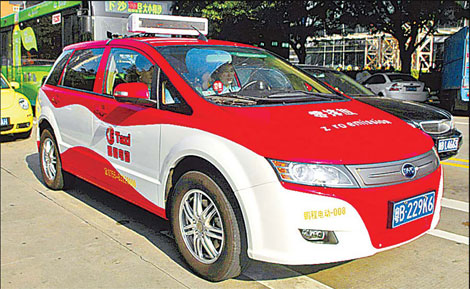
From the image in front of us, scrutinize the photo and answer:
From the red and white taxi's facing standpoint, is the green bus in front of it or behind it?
behind

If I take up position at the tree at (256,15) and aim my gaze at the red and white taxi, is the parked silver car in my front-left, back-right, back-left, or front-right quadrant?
front-left

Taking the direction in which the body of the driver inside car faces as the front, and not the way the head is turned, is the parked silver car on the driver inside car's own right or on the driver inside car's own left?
on the driver inside car's own left

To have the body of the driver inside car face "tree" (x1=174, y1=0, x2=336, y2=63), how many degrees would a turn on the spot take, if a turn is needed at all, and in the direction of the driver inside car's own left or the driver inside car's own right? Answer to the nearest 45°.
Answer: approximately 135° to the driver inside car's own left

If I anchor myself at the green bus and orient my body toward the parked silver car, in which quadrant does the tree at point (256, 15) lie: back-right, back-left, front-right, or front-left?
front-left

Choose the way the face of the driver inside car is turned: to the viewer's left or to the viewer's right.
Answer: to the viewer's right

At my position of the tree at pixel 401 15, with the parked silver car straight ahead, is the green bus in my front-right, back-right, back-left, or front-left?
front-right

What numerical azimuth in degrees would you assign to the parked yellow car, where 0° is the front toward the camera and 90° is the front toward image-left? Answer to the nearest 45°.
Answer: approximately 315°

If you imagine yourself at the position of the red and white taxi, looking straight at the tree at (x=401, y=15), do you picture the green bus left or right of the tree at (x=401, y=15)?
left

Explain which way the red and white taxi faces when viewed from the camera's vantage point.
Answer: facing the viewer and to the right of the viewer
